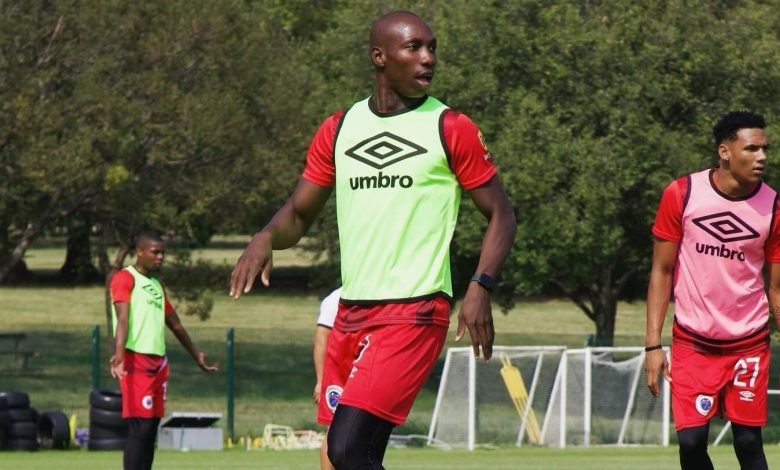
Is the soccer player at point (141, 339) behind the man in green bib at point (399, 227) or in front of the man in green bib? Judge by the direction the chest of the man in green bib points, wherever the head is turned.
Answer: behind

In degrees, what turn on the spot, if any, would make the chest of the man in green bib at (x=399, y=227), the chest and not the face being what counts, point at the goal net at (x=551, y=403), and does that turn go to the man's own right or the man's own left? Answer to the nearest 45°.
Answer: approximately 180°

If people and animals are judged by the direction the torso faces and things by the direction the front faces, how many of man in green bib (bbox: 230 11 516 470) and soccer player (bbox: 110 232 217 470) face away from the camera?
0

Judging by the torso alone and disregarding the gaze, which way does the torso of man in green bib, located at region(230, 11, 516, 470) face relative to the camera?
toward the camera

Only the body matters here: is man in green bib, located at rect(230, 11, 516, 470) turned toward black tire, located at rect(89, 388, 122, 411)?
no

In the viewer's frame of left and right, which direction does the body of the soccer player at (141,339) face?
facing the viewer and to the right of the viewer

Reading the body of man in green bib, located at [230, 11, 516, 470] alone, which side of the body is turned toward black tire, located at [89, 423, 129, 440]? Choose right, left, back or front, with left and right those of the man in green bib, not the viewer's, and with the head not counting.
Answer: back

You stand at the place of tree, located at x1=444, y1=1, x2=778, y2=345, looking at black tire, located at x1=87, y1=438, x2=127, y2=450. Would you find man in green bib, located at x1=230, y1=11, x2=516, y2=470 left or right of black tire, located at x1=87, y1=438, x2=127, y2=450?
left

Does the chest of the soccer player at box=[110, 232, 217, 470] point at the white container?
no

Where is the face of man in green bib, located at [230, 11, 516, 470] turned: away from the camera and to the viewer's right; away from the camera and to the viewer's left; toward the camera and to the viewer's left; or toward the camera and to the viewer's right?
toward the camera and to the viewer's right

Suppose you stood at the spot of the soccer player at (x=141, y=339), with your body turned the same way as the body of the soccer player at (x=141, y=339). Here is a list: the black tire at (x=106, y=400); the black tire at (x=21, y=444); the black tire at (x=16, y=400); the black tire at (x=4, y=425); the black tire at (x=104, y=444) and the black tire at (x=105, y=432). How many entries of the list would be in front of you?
0

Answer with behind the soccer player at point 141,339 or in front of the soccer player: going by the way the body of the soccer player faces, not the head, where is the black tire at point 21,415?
behind

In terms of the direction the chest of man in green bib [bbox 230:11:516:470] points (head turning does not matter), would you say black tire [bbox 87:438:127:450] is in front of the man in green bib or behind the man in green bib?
behind

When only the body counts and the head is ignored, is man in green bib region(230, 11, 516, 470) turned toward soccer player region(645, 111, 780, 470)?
no
